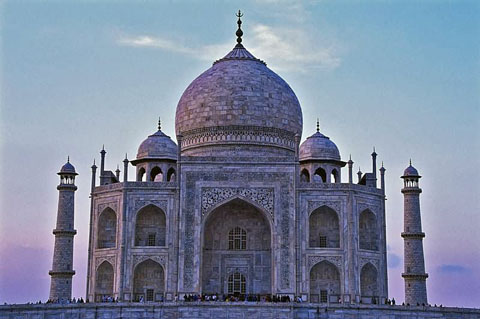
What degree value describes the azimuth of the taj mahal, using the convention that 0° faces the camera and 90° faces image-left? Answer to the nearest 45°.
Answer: approximately 0°

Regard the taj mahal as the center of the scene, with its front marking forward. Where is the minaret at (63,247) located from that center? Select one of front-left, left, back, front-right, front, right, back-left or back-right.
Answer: right

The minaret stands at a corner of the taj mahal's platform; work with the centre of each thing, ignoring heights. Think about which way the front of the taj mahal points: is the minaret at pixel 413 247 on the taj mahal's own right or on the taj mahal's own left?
on the taj mahal's own left
